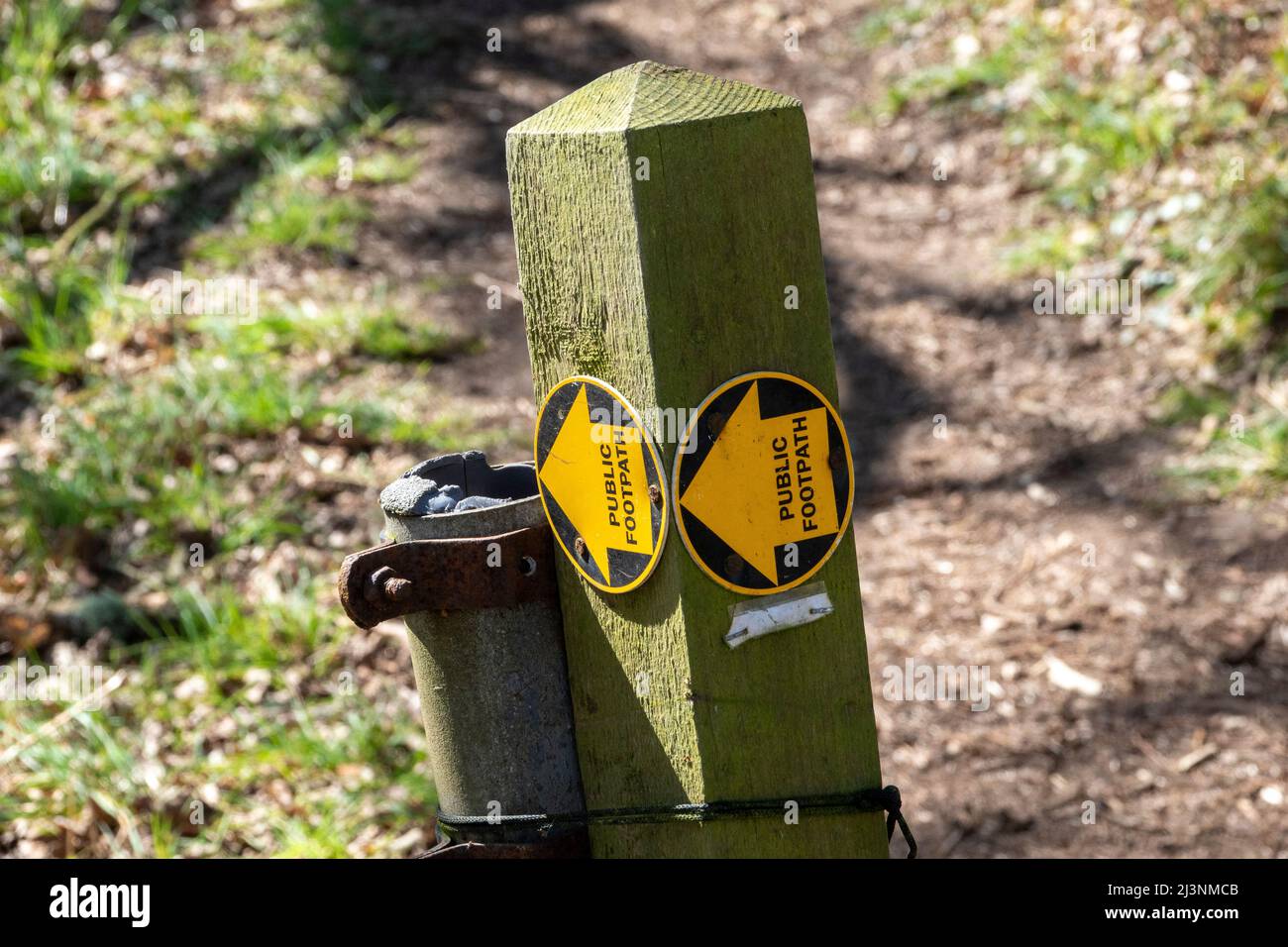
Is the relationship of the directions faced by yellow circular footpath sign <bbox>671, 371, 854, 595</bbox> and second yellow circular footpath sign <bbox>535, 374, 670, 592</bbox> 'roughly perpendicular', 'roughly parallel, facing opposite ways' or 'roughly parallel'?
roughly perpendicular

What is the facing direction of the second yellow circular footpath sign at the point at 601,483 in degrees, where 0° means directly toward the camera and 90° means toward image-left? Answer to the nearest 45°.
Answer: approximately 45°

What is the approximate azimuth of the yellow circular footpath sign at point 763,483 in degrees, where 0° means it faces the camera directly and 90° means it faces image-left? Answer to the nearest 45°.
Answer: approximately 315°
